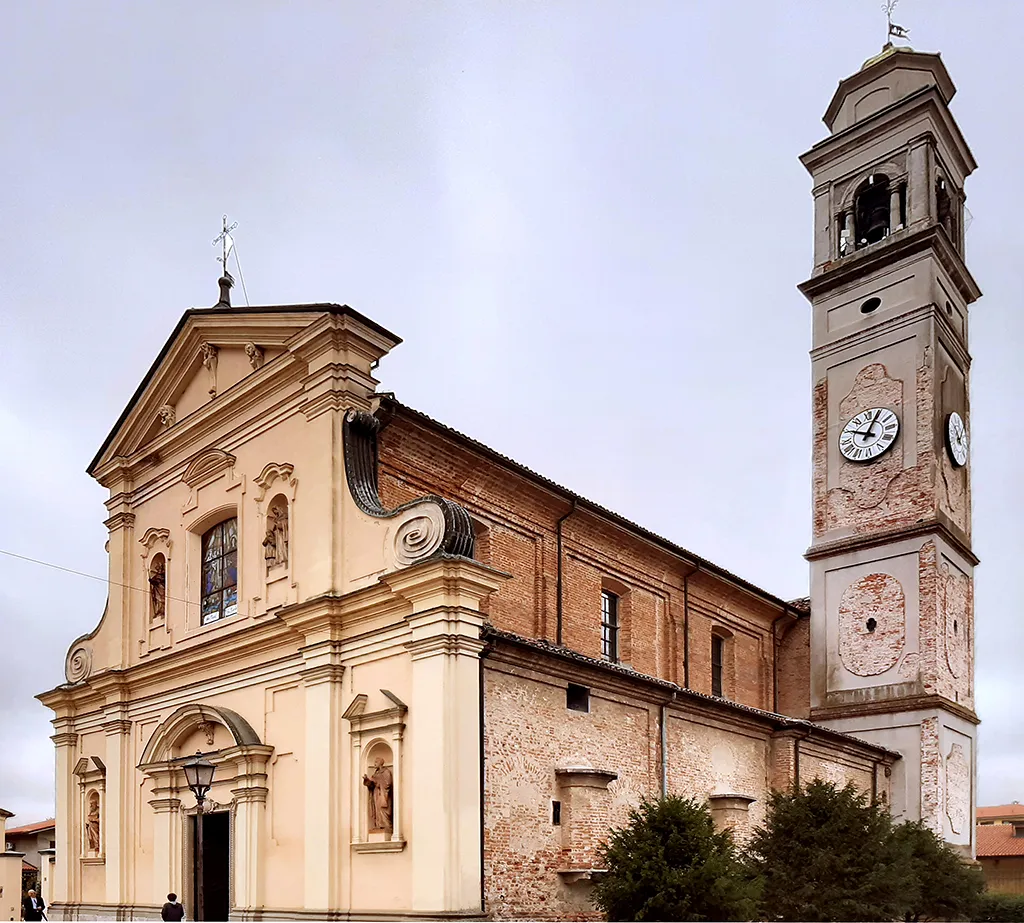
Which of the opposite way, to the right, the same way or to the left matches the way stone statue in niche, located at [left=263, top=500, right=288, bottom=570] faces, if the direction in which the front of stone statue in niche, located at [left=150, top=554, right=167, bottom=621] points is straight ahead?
the same way

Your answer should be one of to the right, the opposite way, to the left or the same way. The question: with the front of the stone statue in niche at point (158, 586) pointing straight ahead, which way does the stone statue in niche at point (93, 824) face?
the same way

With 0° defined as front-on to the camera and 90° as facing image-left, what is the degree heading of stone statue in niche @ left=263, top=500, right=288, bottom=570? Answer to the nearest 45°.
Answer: approximately 45°

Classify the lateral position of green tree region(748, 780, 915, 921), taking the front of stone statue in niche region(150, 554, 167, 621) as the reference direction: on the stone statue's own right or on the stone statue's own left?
on the stone statue's own left

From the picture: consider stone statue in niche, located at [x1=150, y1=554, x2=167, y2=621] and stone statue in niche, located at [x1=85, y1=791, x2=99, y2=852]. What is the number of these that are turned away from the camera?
0

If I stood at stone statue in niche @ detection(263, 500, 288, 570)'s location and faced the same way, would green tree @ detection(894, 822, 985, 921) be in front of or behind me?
behind

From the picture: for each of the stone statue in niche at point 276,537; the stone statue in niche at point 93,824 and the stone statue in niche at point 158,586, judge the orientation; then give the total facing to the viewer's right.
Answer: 0

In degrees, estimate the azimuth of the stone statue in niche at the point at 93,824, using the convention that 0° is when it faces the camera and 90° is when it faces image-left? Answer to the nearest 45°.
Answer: approximately 45°

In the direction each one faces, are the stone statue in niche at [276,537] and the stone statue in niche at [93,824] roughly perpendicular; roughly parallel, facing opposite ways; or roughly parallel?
roughly parallel

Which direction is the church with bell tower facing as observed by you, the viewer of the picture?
facing the viewer and to the left of the viewer
